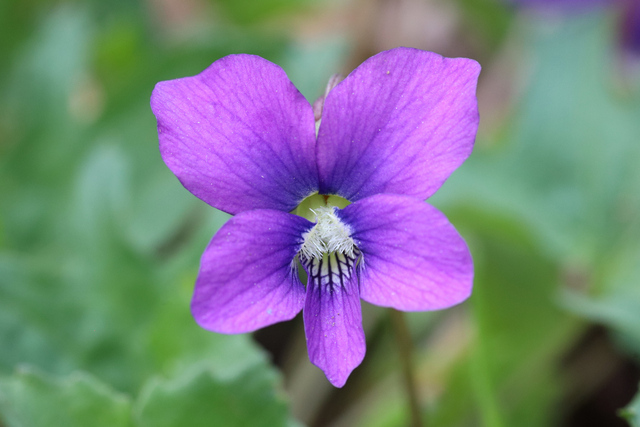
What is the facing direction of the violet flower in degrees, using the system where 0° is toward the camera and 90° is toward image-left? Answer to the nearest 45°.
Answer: approximately 0°
